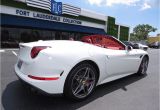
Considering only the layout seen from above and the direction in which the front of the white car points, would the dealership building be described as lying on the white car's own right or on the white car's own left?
on the white car's own left

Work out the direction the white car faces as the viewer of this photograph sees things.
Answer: facing away from the viewer and to the right of the viewer
